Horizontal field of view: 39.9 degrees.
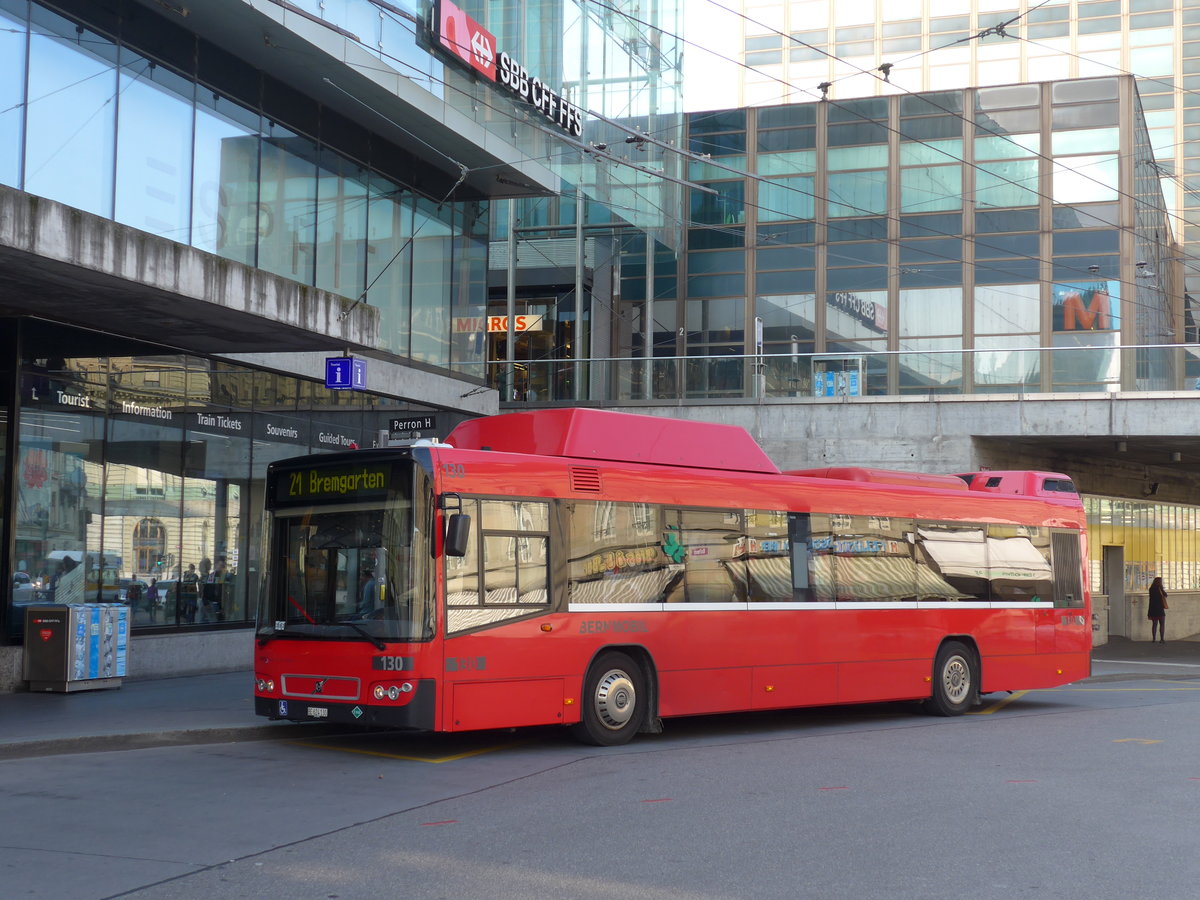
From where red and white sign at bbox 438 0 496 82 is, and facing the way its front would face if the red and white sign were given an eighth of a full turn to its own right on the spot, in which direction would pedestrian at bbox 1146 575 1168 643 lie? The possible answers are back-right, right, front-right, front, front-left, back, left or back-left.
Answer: back-left

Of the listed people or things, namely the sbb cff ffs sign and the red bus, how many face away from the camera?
0

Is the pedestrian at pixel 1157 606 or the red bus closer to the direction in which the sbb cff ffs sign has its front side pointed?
the red bus

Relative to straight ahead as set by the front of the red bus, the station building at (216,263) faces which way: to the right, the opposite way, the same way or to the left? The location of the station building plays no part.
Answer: to the left

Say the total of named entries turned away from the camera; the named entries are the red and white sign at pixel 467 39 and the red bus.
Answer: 0

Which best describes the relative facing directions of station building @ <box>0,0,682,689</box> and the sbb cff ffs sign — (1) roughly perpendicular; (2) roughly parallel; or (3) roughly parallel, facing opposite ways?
roughly parallel

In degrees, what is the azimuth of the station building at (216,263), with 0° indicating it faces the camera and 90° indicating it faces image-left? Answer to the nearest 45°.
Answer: approximately 315°

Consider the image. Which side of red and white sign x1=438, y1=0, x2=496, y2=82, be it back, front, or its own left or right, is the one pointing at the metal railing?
left

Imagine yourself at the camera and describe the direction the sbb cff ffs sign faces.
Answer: facing the viewer and to the right of the viewer
